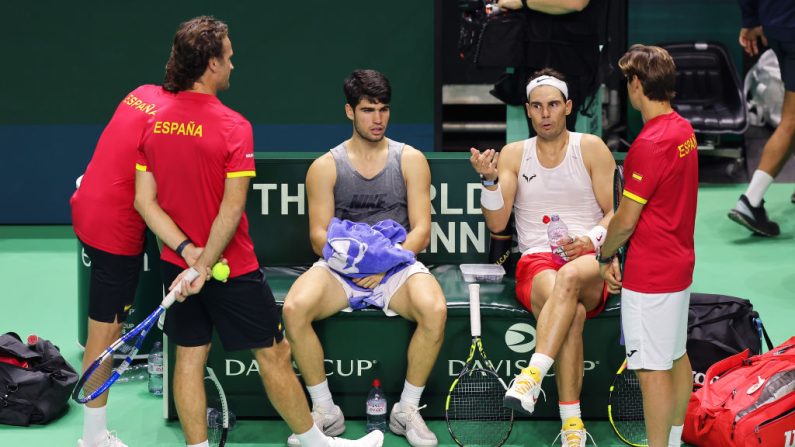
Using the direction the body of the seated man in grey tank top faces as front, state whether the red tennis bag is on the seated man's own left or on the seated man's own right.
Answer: on the seated man's own left

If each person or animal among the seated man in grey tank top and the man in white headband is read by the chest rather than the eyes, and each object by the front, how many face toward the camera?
2

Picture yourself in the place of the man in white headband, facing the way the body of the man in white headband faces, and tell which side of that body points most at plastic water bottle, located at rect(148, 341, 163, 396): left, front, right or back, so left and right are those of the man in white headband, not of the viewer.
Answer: right

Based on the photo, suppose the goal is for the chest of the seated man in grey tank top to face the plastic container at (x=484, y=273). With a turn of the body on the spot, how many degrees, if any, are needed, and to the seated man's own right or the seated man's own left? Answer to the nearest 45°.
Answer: approximately 90° to the seated man's own left

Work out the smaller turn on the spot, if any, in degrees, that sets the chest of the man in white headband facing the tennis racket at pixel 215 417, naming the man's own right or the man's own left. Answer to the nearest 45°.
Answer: approximately 45° to the man's own right
